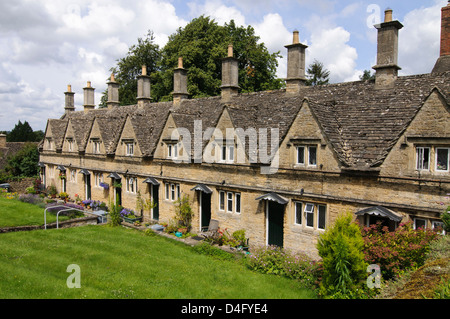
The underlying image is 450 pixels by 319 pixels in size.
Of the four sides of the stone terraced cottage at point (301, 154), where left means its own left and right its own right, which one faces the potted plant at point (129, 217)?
right

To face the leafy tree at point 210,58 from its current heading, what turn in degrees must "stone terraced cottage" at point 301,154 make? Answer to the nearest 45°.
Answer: approximately 135° to its right

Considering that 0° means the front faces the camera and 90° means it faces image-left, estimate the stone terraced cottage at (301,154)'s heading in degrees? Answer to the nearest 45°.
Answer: approximately 45°

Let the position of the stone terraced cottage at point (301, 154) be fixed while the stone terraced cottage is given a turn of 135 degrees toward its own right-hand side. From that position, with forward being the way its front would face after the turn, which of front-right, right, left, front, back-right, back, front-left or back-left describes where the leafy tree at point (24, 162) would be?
front-left

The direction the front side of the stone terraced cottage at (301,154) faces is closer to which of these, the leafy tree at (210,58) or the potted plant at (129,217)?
the potted plant
